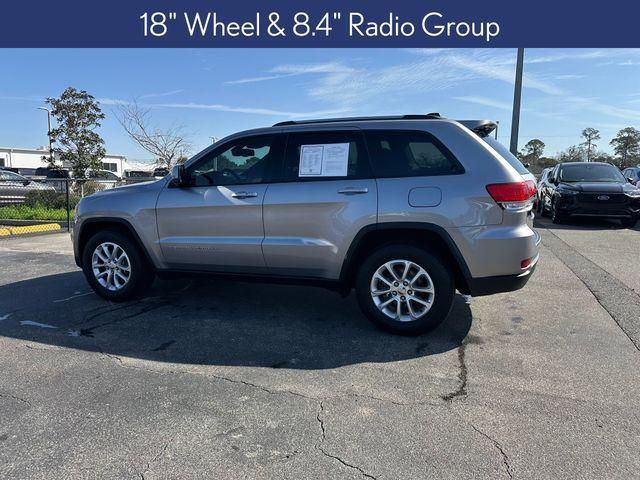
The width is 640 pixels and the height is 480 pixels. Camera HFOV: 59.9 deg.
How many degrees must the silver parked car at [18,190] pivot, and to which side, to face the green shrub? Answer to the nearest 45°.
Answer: approximately 90° to its right

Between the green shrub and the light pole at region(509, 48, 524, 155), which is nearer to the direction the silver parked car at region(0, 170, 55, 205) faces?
the light pole

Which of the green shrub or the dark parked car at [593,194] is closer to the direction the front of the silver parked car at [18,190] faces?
the dark parked car

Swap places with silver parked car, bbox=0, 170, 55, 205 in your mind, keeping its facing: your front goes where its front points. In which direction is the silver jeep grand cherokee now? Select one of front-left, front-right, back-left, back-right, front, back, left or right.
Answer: right

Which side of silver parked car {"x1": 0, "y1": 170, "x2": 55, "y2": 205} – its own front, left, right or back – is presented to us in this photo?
right

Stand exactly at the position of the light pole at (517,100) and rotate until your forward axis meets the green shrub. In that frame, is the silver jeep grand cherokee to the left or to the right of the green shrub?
left
